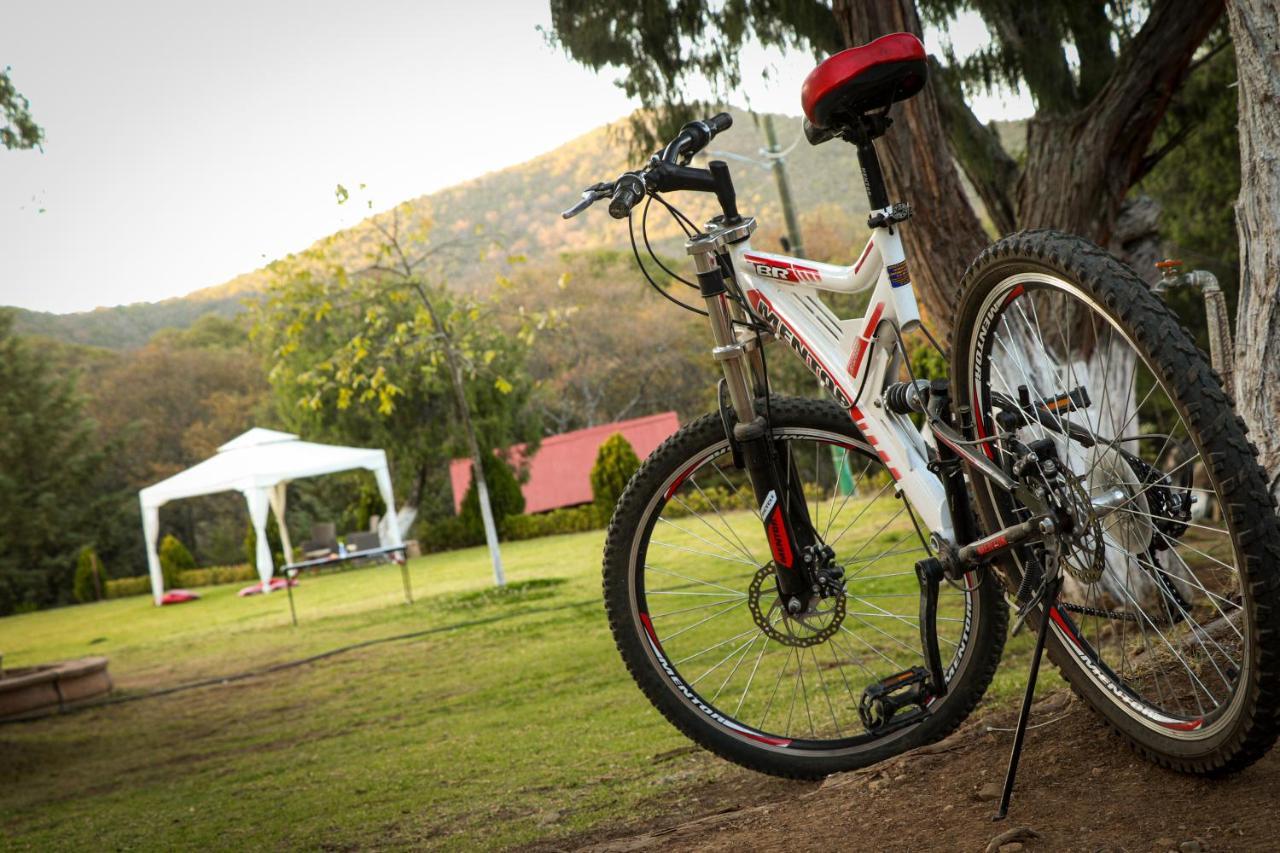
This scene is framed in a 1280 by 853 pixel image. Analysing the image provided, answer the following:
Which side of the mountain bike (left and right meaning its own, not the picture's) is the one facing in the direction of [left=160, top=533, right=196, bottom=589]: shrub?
front

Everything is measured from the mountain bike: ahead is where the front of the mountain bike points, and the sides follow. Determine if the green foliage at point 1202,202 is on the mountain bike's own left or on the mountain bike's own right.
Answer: on the mountain bike's own right

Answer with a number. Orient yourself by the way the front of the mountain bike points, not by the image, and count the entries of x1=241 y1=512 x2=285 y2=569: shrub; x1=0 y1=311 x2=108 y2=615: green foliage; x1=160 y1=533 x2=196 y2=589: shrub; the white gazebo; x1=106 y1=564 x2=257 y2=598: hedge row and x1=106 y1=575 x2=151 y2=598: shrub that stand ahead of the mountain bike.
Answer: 6

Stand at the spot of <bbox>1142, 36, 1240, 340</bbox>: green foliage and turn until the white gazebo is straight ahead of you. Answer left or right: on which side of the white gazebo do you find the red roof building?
right

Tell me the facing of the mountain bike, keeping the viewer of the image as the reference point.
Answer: facing away from the viewer and to the left of the viewer

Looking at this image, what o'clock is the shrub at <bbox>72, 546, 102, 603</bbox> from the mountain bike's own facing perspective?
The shrub is roughly at 12 o'clock from the mountain bike.

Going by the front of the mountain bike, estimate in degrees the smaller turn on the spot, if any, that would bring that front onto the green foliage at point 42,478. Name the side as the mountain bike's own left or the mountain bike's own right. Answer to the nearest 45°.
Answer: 0° — it already faces it

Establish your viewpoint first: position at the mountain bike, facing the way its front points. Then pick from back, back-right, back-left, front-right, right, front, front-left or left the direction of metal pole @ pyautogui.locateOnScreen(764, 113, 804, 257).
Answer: front-right

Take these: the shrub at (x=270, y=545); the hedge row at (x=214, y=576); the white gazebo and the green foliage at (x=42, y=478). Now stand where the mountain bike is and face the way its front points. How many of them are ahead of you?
4

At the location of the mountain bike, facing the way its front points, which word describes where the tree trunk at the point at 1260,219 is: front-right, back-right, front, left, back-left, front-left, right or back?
right

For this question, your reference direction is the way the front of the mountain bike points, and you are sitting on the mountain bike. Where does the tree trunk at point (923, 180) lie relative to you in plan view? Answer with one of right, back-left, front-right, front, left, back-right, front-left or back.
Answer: front-right

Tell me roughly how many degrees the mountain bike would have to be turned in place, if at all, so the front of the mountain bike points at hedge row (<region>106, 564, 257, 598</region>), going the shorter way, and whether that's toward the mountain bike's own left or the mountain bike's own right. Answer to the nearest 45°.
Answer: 0° — it already faces it

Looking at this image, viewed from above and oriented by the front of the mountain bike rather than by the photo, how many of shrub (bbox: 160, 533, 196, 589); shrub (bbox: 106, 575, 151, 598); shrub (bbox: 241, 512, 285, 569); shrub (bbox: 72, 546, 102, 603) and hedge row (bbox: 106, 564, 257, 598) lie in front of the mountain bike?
5

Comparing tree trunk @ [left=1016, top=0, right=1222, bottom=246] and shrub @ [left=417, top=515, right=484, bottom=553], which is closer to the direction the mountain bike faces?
the shrub

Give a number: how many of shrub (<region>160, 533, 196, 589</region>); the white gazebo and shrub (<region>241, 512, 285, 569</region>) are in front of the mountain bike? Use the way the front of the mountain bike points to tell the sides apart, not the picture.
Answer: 3

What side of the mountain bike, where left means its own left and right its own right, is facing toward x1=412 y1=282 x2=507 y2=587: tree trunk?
front
